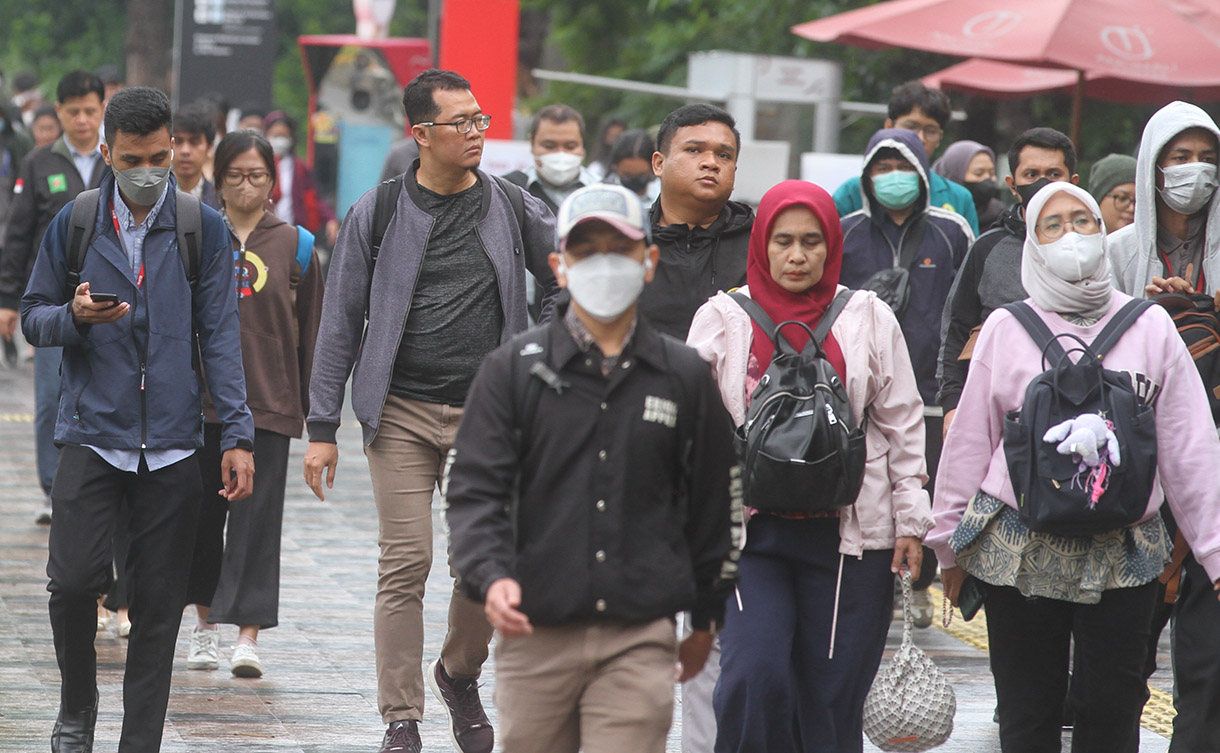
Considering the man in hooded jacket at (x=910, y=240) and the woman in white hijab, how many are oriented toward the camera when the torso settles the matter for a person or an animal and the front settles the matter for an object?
2

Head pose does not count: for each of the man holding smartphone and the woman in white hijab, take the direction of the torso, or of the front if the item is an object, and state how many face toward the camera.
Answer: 2

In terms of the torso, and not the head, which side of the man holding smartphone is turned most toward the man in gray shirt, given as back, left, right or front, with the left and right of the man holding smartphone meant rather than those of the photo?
left

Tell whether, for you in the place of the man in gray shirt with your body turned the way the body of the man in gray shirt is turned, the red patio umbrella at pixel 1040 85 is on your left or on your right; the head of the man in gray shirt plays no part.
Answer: on your left

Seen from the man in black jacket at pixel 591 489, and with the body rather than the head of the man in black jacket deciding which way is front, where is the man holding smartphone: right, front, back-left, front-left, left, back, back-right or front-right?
back-right

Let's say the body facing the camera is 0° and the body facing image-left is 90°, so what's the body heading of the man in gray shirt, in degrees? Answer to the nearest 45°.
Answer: approximately 315°

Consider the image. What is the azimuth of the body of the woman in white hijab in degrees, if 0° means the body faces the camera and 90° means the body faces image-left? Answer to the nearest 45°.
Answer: approximately 0°

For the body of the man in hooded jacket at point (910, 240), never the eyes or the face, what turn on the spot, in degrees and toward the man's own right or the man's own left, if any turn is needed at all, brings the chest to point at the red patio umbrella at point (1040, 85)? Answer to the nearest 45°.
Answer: approximately 180°

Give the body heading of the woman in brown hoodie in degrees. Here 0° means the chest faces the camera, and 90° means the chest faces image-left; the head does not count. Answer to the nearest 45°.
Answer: approximately 0°

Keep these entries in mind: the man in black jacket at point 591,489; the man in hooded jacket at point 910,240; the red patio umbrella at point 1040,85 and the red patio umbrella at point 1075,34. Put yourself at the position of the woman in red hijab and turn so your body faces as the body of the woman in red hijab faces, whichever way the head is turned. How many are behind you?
3
